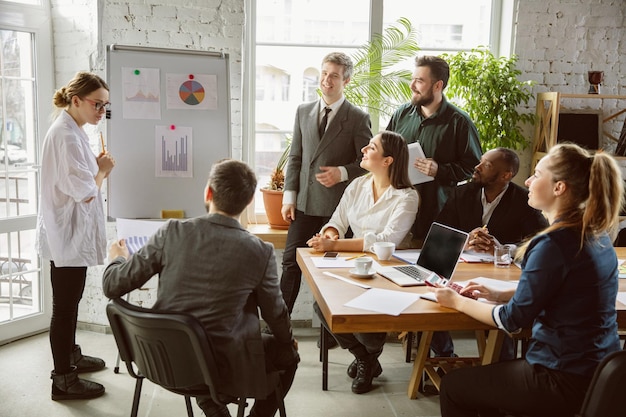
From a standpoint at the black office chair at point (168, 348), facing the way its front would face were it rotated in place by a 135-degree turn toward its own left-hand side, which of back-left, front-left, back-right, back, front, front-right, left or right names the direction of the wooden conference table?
back

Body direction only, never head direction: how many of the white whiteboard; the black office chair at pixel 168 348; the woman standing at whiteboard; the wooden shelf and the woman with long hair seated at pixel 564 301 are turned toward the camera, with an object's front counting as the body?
2

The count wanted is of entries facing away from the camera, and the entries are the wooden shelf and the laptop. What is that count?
0

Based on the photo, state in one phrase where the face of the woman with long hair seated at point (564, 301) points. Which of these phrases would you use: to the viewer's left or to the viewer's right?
to the viewer's left

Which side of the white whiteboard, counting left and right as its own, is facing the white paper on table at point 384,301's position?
front

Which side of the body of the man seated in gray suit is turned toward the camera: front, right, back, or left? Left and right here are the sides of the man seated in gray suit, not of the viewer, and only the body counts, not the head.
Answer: back

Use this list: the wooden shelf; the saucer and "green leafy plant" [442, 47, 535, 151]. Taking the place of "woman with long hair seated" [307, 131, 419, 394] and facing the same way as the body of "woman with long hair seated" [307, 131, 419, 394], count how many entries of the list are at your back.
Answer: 2

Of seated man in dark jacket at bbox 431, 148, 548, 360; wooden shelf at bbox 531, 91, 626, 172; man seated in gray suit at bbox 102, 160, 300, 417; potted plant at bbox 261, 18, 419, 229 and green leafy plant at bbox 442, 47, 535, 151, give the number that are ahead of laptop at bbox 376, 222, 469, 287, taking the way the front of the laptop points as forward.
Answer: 1

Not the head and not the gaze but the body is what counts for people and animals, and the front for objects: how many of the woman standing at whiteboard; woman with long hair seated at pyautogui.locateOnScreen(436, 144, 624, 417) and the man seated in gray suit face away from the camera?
1

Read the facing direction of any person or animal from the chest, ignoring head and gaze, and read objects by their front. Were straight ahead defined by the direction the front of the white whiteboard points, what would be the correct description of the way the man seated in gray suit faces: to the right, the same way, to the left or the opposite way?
the opposite way

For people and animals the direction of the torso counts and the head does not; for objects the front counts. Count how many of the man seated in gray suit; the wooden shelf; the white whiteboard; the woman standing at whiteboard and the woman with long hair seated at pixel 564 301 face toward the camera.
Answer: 2

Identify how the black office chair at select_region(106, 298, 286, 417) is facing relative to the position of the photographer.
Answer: facing away from the viewer and to the right of the viewer

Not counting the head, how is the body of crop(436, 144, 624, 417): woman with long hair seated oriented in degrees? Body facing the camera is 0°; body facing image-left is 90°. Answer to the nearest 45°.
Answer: approximately 90°

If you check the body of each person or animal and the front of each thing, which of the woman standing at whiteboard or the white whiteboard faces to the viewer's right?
the woman standing at whiteboard

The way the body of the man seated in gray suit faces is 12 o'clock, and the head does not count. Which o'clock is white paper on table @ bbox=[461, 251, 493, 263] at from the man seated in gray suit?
The white paper on table is roughly at 2 o'clock from the man seated in gray suit.

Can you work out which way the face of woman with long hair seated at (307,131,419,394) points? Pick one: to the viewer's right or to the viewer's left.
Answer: to the viewer's left

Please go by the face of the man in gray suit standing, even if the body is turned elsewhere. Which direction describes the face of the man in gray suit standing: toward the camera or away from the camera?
toward the camera

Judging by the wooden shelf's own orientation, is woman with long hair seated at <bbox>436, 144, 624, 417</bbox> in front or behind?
in front

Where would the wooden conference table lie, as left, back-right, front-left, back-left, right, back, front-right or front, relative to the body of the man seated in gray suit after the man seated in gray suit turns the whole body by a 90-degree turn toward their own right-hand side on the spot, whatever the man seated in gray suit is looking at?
front

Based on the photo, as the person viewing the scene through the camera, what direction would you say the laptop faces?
facing the viewer and to the left of the viewer
